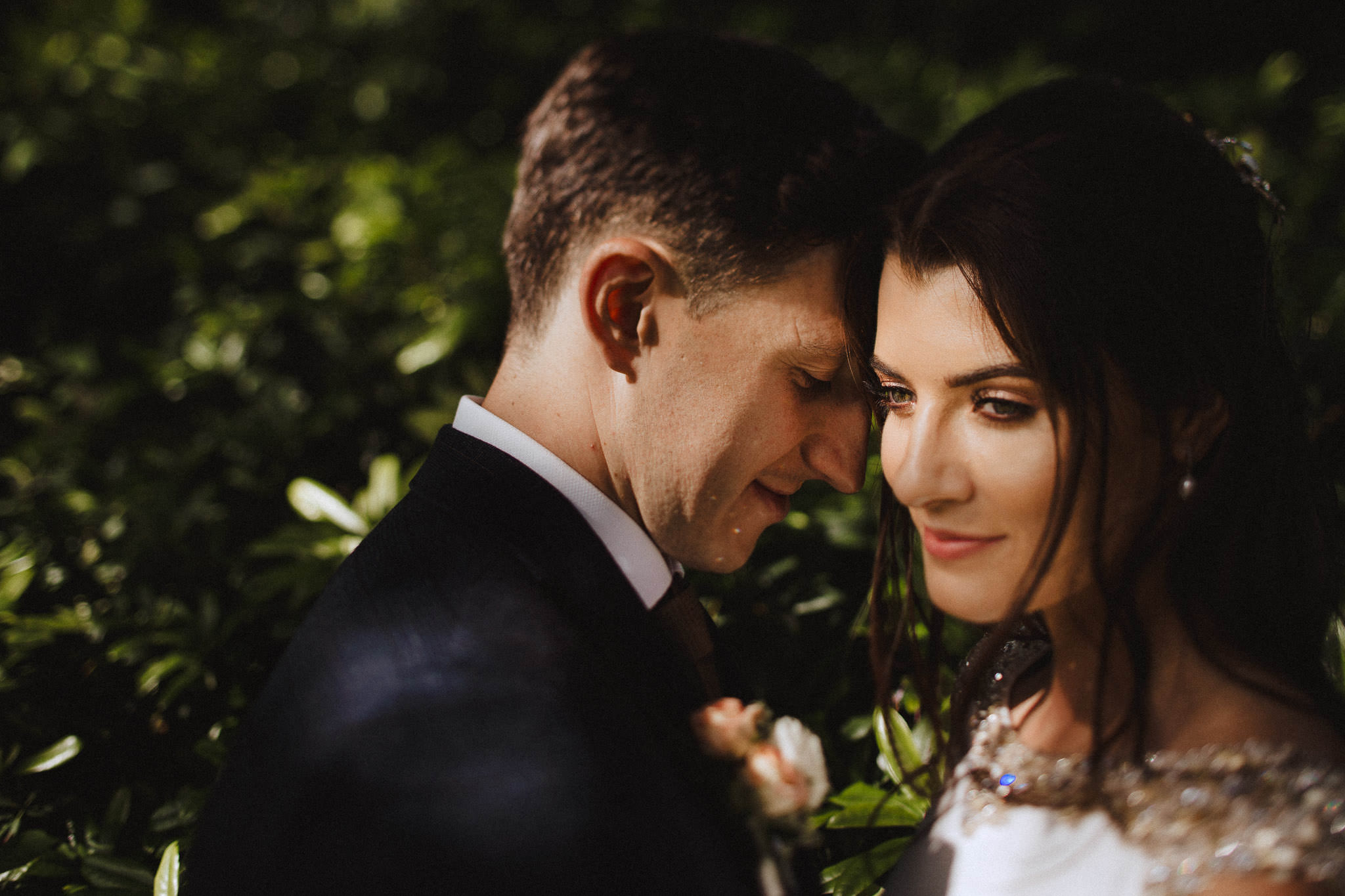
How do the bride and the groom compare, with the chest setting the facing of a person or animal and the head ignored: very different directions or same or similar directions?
very different directions

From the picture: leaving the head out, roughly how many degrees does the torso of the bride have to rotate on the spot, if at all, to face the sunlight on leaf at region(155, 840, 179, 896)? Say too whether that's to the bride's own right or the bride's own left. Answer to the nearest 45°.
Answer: approximately 45° to the bride's own right

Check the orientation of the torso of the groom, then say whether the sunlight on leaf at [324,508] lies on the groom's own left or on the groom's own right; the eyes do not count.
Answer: on the groom's own left

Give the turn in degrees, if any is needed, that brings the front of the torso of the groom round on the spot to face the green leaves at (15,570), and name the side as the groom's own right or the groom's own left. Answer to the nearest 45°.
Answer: approximately 135° to the groom's own left

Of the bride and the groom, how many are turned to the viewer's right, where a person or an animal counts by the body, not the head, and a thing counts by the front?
1

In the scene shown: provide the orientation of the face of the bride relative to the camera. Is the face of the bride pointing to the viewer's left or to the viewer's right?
to the viewer's left

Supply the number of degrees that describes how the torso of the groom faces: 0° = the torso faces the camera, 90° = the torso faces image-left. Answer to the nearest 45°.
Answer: approximately 270°

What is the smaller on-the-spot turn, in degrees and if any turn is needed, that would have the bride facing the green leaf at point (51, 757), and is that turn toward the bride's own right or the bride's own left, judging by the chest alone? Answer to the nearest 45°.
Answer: approximately 45° to the bride's own right

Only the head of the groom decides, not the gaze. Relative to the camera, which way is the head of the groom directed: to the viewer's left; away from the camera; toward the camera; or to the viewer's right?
to the viewer's right
